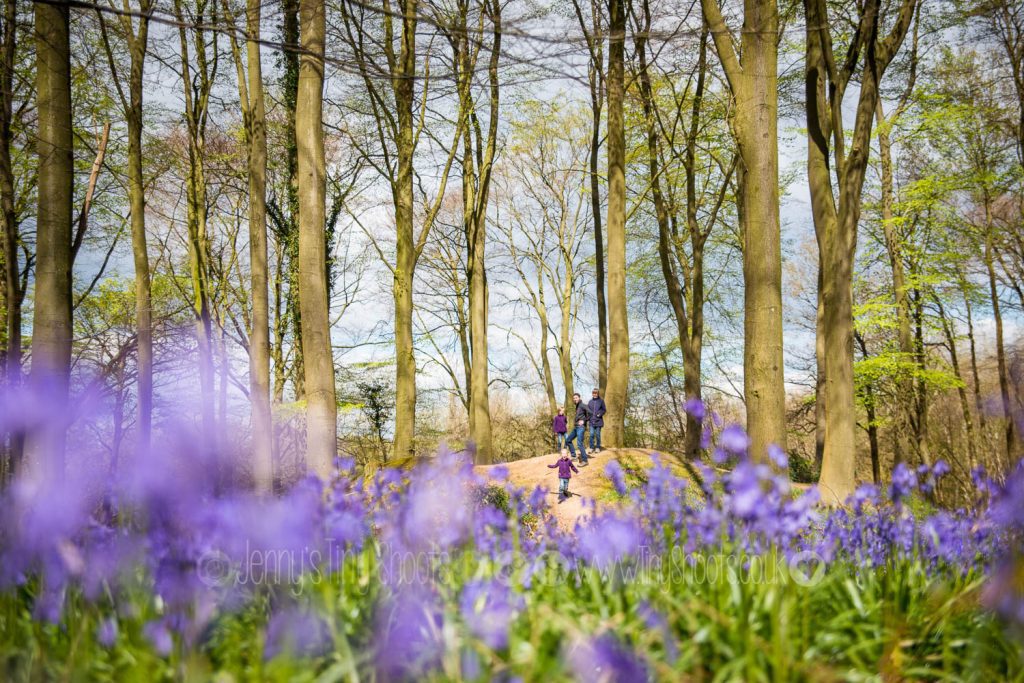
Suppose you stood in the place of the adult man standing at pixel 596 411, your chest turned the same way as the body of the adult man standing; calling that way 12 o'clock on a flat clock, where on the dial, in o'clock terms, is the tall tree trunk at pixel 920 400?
The tall tree trunk is roughly at 8 o'clock from the adult man standing.

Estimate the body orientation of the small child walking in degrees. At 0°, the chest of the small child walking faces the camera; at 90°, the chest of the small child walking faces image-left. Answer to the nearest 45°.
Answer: approximately 0°

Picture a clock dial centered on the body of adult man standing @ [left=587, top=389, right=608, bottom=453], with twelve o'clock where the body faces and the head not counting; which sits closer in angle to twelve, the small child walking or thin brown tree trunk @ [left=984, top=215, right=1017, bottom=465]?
the small child walking

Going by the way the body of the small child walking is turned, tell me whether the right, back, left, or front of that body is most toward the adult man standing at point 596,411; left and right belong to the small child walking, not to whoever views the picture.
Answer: back

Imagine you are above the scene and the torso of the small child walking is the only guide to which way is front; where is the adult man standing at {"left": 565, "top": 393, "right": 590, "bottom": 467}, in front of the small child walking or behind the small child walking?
behind

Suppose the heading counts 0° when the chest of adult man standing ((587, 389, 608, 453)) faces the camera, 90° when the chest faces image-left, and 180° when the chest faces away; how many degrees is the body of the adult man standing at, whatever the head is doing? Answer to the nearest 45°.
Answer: approximately 0°

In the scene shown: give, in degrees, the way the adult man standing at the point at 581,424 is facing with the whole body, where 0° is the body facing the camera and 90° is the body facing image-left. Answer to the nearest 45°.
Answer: approximately 45°

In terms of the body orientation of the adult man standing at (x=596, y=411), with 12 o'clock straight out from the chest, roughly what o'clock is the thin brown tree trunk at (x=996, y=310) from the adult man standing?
The thin brown tree trunk is roughly at 8 o'clock from the adult man standing.

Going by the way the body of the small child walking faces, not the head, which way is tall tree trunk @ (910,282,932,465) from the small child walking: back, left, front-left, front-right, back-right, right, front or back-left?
back-left

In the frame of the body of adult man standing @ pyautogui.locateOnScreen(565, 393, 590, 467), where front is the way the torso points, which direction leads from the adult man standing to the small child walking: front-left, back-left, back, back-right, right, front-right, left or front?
front-left

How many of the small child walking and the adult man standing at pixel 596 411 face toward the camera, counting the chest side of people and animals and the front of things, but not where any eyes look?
2
